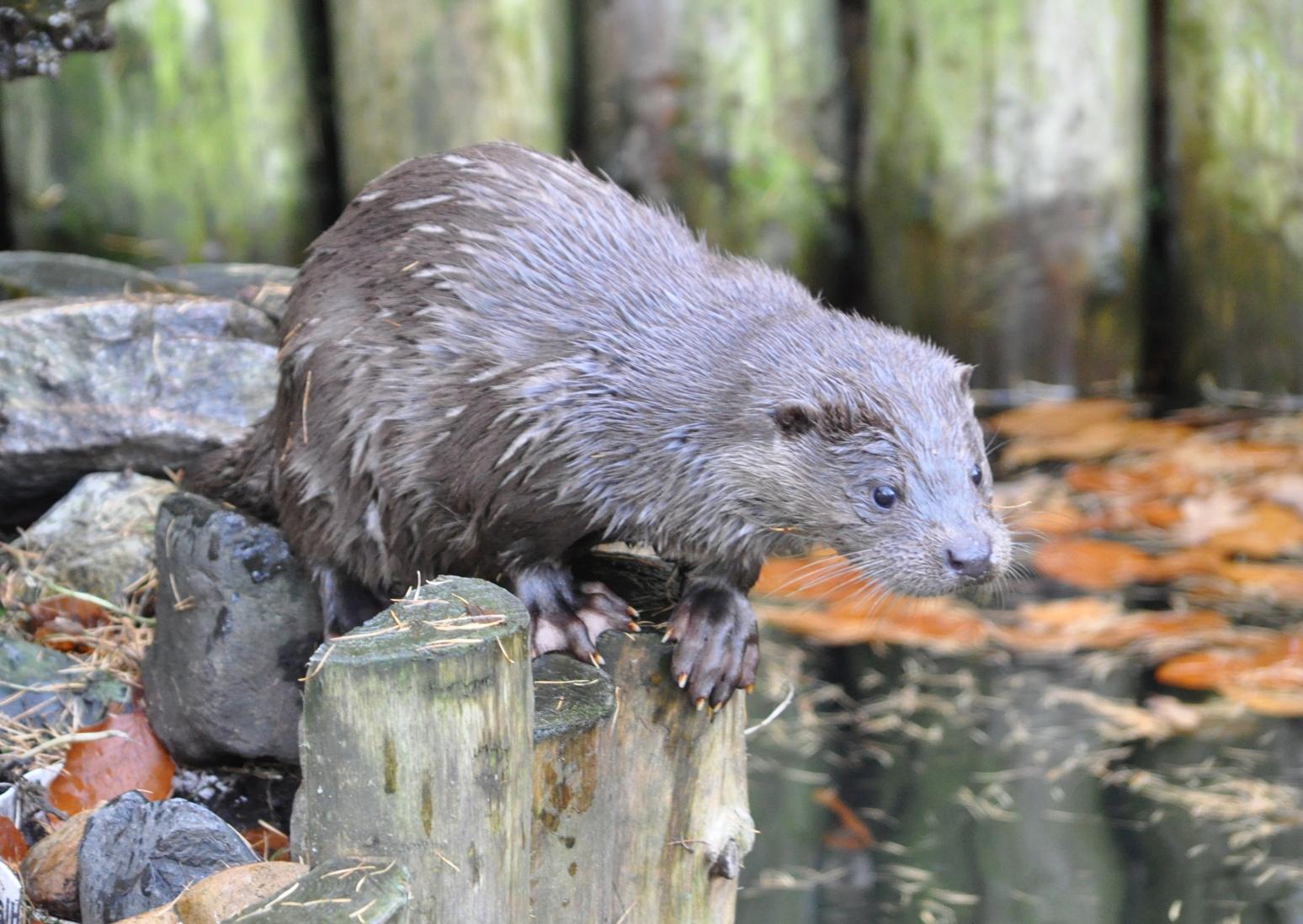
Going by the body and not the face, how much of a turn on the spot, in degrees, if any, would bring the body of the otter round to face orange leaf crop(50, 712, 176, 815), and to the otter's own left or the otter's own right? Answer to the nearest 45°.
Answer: approximately 135° to the otter's own right

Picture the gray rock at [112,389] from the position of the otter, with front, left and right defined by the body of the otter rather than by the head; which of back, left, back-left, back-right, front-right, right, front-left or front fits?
back

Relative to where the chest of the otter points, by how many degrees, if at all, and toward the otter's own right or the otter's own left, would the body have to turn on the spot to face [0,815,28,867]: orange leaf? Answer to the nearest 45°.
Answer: approximately 135° to the otter's own right

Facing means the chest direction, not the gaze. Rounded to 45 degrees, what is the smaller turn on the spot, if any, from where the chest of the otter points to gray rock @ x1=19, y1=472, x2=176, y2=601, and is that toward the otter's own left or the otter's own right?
approximately 180°

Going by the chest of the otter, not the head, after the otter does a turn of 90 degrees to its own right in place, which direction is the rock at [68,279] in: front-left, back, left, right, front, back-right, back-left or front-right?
right

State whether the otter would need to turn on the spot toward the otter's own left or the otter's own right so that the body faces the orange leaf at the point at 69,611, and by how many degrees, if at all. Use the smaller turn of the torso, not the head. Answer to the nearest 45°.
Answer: approximately 180°

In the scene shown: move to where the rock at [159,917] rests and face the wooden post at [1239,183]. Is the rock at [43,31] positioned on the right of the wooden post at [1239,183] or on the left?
left

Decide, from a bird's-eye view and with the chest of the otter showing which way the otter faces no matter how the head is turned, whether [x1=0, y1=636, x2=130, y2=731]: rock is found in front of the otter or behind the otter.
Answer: behind

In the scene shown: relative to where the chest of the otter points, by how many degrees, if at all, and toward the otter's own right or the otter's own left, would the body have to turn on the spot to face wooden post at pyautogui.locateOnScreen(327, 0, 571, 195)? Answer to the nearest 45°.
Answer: approximately 135° to the otter's own left

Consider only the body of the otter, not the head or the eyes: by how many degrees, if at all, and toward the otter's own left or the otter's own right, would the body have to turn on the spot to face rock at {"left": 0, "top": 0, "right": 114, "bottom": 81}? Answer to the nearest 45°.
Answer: approximately 180°

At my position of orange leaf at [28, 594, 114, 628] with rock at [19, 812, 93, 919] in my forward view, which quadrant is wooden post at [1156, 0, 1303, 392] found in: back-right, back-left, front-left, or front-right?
back-left

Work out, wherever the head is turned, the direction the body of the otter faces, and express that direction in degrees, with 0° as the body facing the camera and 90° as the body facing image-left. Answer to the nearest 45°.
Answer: approximately 315°
